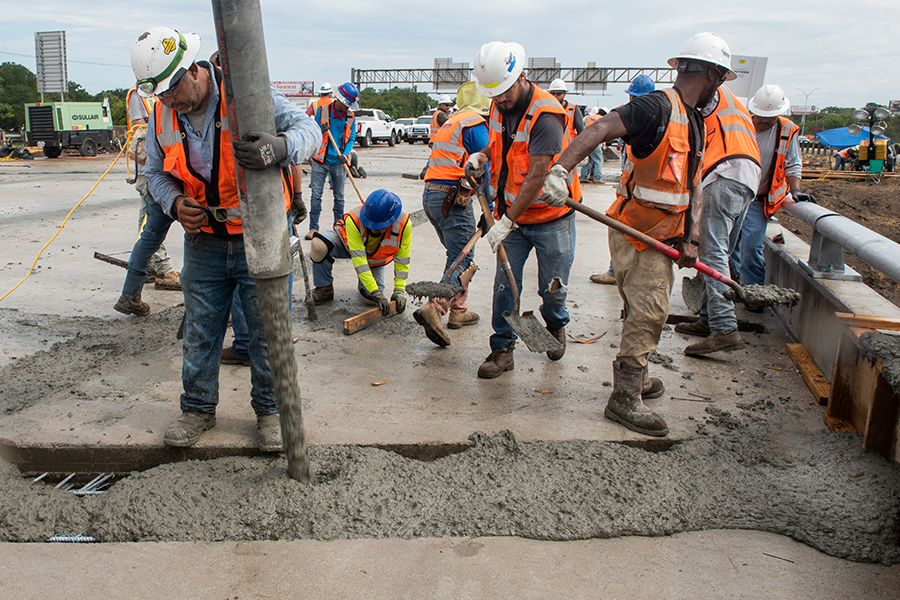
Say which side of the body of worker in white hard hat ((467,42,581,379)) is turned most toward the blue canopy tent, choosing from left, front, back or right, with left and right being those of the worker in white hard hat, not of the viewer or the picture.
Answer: back

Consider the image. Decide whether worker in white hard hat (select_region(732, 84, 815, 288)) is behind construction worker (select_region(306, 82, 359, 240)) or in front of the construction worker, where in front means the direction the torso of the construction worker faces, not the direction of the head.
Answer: in front

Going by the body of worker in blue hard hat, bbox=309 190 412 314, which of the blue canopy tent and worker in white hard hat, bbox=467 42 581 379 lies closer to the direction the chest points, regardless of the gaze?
the worker in white hard hat
